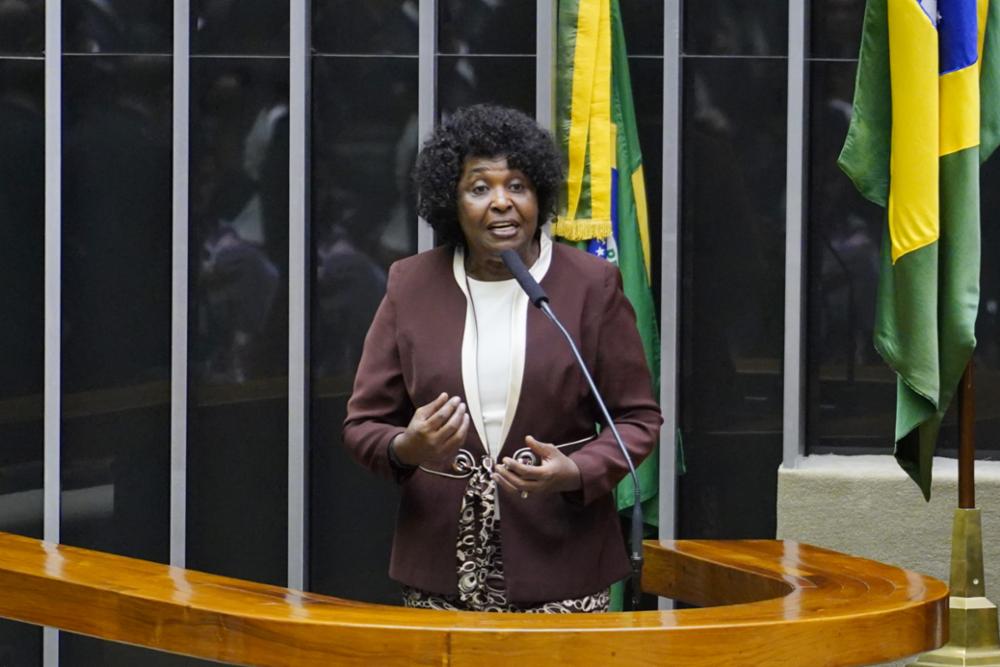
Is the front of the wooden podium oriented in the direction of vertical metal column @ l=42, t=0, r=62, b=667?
no

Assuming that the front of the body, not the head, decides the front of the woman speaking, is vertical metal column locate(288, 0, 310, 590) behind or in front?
behind

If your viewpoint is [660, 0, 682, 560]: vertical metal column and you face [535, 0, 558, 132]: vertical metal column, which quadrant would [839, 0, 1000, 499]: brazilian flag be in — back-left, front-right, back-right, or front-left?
back-left

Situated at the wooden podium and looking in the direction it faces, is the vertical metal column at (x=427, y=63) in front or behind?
behind

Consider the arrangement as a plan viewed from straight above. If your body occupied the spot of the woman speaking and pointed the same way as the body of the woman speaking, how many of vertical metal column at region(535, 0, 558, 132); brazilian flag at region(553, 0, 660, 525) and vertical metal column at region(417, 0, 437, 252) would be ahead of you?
0

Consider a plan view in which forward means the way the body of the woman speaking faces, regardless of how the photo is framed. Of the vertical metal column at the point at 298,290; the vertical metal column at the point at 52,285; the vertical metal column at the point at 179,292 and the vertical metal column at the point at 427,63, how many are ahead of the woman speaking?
0

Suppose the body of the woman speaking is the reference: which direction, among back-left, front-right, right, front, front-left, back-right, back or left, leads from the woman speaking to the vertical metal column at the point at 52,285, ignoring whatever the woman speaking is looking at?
back-right

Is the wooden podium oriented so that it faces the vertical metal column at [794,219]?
no

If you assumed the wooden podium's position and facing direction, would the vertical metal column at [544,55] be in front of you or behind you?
behind

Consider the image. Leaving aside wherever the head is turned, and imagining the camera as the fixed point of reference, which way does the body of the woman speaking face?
toward the camera

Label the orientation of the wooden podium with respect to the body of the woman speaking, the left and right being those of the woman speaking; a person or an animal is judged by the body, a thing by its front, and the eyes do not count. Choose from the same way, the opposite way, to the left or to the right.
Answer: the same way

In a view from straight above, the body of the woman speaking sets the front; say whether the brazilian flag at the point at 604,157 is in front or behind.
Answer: behind

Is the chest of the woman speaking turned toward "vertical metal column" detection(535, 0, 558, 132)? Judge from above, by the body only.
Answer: no

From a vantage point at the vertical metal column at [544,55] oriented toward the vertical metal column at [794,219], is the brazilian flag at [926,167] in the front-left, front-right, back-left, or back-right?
front-right

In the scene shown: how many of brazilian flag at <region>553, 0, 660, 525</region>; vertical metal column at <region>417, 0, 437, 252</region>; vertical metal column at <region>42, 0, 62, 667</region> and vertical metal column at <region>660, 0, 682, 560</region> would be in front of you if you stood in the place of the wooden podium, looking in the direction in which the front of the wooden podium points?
0

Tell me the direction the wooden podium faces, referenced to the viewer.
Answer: facing the viewer
